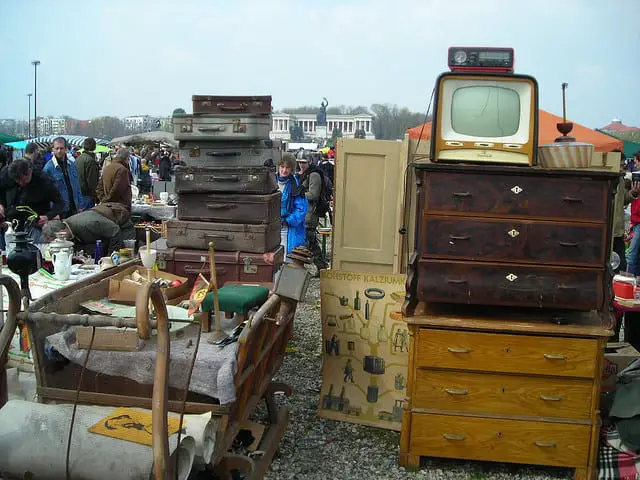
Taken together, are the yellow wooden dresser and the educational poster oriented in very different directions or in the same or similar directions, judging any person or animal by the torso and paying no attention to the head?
same or similar directions

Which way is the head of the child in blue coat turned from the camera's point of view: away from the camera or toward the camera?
toward the camera

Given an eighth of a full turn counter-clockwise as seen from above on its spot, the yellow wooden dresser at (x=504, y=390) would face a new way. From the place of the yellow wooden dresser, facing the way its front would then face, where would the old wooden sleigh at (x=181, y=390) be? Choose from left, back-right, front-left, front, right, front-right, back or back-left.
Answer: right

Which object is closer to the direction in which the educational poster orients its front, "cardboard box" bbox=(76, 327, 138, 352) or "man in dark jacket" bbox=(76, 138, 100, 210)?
the cardboard box

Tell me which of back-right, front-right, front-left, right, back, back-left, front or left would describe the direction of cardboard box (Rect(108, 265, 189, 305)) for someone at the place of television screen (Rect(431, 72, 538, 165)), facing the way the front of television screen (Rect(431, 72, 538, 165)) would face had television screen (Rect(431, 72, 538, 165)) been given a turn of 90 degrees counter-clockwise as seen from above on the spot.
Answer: back

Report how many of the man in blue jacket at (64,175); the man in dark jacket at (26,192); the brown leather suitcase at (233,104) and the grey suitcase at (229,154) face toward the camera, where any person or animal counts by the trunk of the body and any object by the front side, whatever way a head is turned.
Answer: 4

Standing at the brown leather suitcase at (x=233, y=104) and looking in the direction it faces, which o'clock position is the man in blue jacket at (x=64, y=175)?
The man in blue jacket is roughly at 5 o'clock from the brown leather suitcase.

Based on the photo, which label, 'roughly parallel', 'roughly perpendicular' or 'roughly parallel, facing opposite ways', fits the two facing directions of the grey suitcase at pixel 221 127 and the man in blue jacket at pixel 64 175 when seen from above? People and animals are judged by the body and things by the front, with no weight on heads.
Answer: roughly parallel

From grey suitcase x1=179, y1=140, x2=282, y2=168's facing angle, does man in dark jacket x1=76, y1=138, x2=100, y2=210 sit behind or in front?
behind

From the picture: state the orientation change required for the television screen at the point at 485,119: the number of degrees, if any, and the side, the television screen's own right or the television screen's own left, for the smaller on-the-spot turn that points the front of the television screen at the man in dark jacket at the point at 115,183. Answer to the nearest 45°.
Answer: approximately 135° to the television screen's own right

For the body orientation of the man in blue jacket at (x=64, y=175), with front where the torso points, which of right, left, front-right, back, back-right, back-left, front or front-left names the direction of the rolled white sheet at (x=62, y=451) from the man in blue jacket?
front

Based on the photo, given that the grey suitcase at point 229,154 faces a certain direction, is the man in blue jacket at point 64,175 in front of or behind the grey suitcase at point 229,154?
behind

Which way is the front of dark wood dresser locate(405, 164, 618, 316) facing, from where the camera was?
facing the viewer

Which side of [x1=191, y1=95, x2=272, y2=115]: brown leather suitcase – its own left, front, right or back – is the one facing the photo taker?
front

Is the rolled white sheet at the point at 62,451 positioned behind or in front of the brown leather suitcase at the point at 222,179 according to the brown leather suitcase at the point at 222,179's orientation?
in front
